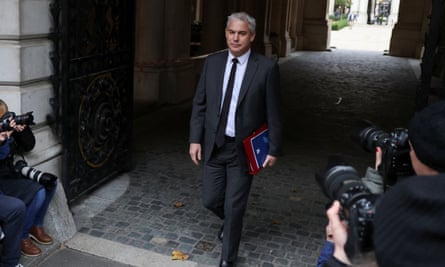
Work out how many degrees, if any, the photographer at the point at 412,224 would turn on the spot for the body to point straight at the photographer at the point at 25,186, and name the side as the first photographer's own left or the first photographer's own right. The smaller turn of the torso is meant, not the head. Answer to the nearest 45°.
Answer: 0° — they already face them

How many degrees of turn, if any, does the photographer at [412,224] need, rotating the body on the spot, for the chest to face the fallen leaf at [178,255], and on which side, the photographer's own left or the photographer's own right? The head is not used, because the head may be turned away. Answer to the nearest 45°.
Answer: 0° — they already face it

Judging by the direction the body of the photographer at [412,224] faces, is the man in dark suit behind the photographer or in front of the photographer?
in front

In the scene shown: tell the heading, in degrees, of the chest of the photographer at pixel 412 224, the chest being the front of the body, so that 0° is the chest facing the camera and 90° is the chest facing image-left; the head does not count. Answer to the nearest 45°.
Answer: approximately 135°

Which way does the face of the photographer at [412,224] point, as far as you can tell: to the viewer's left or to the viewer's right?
to the viewer's left

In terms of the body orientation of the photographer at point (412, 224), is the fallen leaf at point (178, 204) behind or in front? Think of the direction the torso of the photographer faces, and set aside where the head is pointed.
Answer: in front

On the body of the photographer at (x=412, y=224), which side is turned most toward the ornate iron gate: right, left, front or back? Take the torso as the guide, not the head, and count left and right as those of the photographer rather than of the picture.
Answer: front
